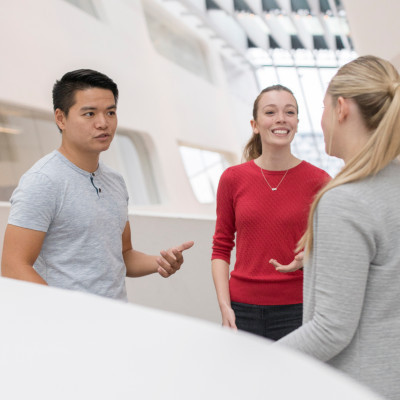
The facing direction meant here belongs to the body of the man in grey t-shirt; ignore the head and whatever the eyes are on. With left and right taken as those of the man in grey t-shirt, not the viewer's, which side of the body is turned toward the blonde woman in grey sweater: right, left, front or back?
front

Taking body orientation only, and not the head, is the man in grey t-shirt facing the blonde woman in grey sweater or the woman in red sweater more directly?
the blonde woman in grey sweater

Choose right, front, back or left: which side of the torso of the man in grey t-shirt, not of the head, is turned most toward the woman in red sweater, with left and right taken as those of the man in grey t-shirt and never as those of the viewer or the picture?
left

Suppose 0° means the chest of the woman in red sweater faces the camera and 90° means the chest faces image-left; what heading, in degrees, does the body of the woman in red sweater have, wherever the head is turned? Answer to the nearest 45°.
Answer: approximately 0°

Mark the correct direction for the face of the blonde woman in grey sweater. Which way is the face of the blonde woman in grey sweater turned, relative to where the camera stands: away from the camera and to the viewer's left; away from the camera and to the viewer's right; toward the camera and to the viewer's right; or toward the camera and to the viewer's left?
away from the camera and to the viewer's left

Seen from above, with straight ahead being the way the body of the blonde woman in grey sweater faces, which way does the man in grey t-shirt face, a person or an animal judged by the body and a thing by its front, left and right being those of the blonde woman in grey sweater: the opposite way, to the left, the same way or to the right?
the opposite way

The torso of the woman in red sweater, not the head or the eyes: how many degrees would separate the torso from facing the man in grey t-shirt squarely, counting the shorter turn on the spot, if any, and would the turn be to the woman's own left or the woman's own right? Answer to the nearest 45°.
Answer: approximately 45° to the woman's own right

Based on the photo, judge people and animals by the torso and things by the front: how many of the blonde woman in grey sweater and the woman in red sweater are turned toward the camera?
1

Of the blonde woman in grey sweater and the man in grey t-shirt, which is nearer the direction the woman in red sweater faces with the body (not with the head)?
the blonde woman in grey sweater

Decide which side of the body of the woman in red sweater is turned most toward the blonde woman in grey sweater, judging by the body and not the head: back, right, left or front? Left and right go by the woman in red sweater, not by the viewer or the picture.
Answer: front

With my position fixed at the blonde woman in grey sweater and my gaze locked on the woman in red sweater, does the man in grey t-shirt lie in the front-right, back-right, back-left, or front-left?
front-left

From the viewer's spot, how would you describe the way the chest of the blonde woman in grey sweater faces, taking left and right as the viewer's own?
facing away from the viewer and to the left of the viewer

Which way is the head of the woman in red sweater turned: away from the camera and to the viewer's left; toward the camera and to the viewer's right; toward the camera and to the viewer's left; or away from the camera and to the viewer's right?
toward the camera and to the viewer's right
